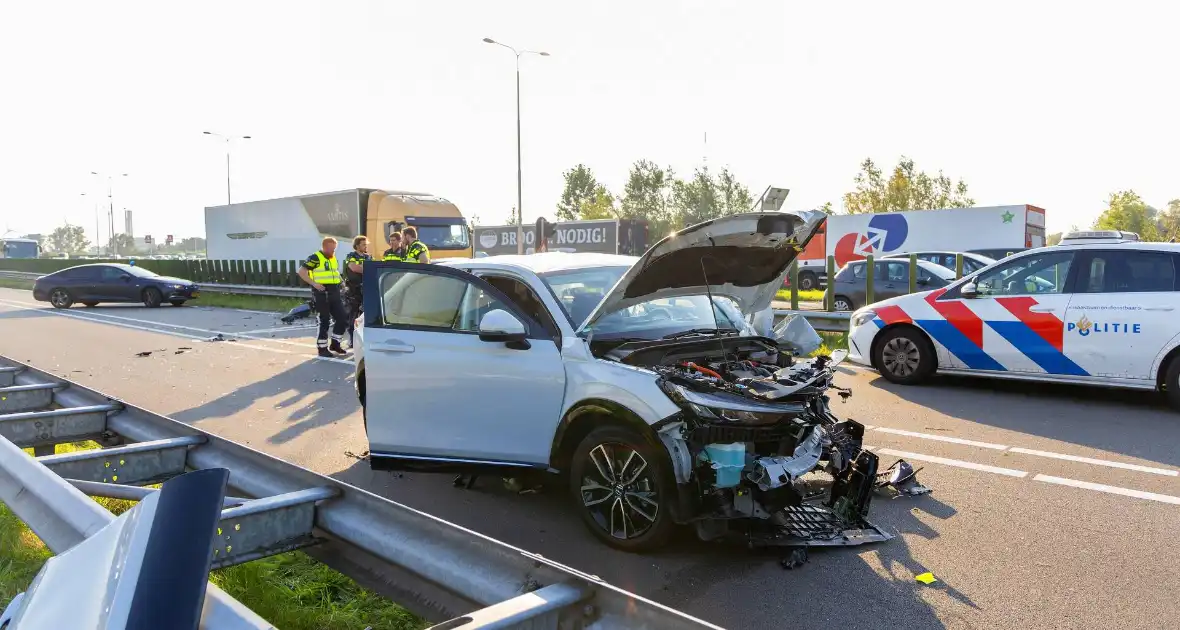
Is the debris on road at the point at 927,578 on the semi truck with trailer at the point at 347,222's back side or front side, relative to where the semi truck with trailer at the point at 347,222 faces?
on the front side

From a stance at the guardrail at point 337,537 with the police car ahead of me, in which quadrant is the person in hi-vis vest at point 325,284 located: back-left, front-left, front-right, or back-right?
front-left

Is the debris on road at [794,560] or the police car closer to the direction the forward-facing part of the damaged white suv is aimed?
the debris on road

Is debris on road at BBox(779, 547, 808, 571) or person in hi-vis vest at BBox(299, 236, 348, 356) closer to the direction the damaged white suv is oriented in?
the debris on road

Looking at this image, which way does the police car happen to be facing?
to the viewer's left

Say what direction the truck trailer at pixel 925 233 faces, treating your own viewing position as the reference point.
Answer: facing away from the viewer and to the left of the viewer

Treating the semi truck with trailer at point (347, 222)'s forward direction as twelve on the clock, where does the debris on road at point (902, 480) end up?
The debris on road is roughly at 1 o'clock from the semi truck with trailer.

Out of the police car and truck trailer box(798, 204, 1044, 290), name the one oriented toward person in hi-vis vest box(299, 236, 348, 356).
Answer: the police car

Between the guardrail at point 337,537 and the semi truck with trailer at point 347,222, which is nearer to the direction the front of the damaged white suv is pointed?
the guardrail

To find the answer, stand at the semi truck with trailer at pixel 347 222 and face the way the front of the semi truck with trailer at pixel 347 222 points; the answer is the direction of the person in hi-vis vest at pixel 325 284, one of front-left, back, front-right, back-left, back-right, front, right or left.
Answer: front-right

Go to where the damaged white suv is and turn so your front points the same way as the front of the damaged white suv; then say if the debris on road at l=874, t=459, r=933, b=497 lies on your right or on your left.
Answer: on your left

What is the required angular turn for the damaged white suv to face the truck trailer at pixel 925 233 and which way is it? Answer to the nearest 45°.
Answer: approximately 90° to its left

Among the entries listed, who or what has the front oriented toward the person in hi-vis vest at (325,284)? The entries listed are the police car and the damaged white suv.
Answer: the police car

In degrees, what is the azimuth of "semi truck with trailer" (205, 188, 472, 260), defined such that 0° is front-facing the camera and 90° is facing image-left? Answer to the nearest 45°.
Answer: approximately 315°

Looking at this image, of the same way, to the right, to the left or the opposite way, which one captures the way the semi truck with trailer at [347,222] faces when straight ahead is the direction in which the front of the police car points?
the opposite way

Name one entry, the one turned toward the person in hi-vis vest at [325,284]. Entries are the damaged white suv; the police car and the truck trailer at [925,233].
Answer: the police car
